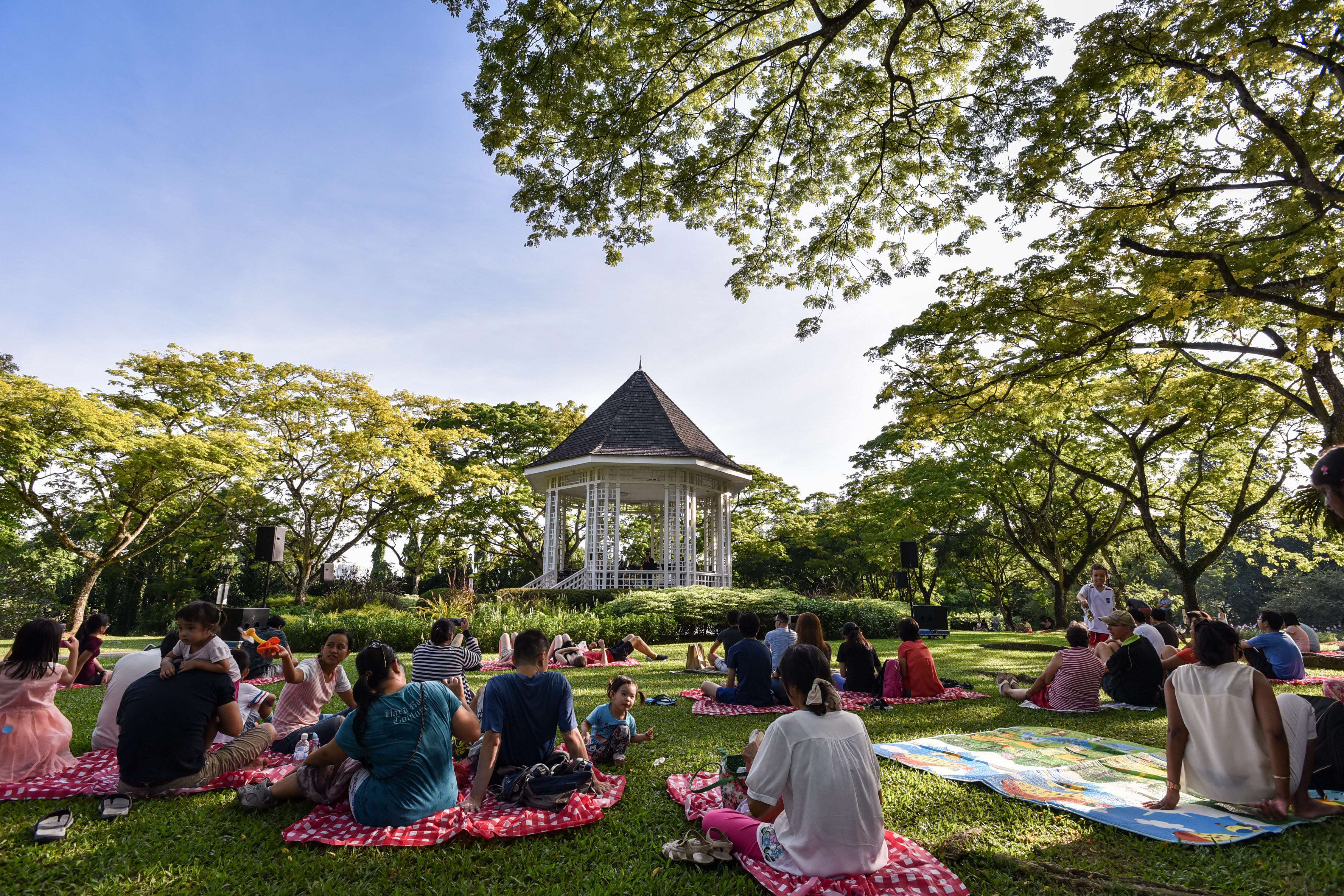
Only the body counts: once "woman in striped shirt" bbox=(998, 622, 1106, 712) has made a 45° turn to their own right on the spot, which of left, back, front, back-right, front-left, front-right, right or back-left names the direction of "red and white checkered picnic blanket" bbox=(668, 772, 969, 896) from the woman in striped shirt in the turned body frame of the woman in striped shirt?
back

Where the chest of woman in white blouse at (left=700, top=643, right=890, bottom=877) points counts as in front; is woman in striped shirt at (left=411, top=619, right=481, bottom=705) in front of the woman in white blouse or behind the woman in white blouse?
in front

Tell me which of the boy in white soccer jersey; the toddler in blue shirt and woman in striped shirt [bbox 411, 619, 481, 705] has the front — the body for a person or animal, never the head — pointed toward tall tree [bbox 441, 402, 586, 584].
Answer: the woman in striped shirt

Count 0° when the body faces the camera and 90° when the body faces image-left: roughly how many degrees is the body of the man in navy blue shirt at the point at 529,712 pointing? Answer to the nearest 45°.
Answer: approximately 180°

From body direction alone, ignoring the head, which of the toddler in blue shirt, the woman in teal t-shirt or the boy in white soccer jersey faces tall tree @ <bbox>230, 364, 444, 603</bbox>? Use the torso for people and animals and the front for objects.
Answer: the woman in teal t-shirt

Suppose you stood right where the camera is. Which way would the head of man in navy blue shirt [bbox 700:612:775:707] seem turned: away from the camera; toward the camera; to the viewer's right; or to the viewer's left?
away from the camera

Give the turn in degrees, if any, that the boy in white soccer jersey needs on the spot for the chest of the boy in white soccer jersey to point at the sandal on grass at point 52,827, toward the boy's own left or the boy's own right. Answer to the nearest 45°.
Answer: approximately 45° to the boy's own right

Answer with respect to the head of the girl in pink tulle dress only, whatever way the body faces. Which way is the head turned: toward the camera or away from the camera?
away from the camera

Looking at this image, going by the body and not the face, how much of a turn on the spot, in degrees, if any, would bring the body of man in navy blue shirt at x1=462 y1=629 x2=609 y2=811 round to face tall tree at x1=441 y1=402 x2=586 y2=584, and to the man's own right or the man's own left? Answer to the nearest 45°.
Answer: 0° — they already face it

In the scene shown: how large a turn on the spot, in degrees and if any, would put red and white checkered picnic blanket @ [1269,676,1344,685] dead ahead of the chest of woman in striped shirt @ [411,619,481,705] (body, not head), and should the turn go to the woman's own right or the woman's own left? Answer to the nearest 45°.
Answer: approximately 90° to the woman's own right

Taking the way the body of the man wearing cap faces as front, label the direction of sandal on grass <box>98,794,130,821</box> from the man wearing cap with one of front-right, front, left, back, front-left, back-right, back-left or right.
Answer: left

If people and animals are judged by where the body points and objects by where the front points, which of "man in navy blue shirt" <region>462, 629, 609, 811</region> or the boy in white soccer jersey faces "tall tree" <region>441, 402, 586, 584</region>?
the man in navy blue shirt

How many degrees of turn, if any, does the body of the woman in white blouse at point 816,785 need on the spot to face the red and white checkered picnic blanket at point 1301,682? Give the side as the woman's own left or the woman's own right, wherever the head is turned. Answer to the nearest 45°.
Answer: approximately 90° to the woman's own right

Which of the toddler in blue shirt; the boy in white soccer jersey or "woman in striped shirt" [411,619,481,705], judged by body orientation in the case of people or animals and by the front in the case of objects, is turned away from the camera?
the woman in striped shirt

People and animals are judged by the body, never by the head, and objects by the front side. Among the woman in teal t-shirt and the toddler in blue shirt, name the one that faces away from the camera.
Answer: the woman in teal t-shirt

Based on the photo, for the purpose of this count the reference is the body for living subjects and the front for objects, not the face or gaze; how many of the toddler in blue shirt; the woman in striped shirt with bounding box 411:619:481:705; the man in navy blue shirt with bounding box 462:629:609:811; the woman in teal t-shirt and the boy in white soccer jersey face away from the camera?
3

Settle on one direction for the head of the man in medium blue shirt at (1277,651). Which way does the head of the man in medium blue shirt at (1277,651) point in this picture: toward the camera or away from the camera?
away from the camera
